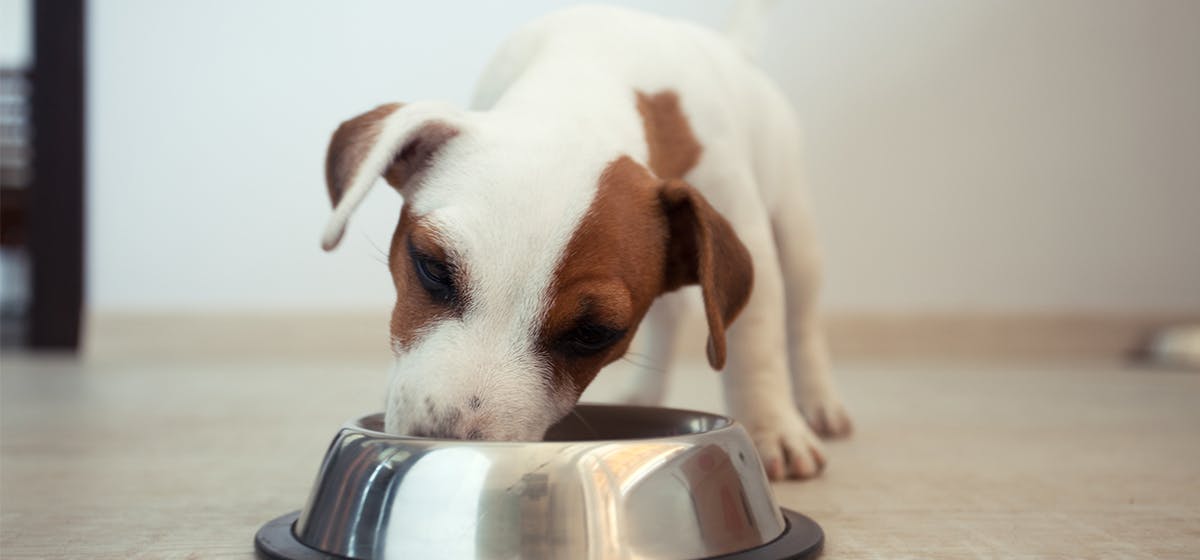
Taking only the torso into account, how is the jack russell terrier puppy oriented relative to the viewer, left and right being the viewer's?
facing the viewer and to the left of the viewer
